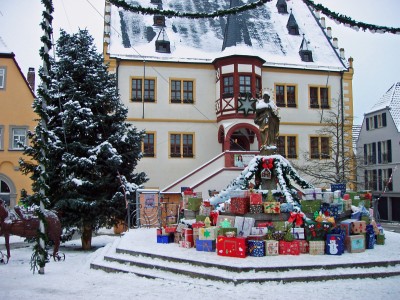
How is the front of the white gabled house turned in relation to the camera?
facing the viewer

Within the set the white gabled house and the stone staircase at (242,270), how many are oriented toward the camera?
2

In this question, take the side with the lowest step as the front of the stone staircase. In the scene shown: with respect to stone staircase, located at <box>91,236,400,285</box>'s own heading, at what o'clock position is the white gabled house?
The white gabled house is roughly at 6 o'clock from the stone staircase.

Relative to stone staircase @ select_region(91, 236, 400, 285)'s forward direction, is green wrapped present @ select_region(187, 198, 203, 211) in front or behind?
behind

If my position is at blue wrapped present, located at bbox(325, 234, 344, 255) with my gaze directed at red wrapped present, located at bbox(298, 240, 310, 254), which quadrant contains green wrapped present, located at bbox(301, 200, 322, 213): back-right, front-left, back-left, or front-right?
front-right

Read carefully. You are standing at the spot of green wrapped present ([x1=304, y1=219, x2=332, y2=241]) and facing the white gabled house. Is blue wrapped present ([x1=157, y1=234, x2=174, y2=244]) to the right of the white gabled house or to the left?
left

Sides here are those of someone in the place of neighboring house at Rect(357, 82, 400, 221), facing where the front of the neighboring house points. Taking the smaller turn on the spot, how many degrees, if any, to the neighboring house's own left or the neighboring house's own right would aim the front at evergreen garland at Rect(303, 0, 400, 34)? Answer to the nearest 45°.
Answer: approximately 45° to the neighboring house's own left

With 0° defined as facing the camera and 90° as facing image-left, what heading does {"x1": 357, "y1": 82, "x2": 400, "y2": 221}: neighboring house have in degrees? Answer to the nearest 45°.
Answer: approximately 45°

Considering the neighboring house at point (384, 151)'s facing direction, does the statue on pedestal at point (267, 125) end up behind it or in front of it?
in front

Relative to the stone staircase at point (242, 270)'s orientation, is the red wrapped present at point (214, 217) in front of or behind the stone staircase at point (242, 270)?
behind

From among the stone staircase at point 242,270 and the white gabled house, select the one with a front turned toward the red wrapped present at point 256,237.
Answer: the white gabled house

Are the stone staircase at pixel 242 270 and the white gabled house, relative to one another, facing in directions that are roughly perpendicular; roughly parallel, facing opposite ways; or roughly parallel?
roughly parallel

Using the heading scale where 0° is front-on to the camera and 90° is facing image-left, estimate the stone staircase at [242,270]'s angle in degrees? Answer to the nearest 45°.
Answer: approximately 0°

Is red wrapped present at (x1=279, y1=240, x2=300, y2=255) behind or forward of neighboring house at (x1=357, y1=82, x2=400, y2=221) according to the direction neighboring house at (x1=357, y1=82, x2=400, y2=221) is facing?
forward

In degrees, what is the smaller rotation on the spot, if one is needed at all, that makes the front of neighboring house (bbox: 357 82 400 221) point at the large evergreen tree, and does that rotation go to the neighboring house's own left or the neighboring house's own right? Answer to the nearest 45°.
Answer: approximately 45° to the neighboring house's own left

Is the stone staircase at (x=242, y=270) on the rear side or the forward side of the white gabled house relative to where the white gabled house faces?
on the forward side
